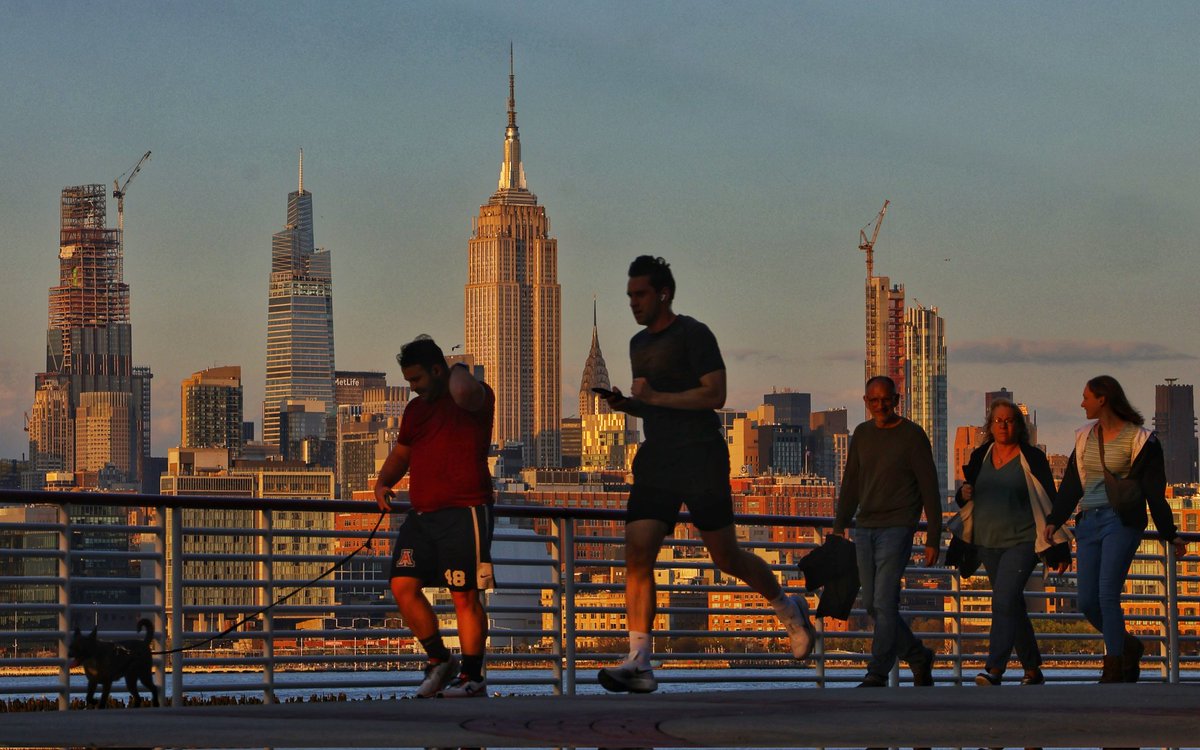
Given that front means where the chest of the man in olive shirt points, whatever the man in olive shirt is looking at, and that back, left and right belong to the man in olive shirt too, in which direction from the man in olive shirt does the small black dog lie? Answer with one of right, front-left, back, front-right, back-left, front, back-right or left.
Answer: front-right

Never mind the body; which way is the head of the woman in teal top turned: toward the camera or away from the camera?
toward the camera

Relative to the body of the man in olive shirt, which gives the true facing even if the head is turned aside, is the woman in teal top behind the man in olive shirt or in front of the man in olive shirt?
behind

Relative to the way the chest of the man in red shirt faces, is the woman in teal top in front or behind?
behind

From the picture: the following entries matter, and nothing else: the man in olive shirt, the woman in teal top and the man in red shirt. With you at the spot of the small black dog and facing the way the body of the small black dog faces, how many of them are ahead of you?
0

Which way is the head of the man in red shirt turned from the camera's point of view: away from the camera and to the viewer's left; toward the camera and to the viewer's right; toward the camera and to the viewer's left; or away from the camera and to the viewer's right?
toward the camera and to the viewer's left

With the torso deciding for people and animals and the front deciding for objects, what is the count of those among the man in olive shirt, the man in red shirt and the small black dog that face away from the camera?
0

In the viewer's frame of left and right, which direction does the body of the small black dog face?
facing to the left of the viewer

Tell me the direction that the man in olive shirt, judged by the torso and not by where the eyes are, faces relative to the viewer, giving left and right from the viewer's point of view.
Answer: facing the viewer and to the left of the viewer

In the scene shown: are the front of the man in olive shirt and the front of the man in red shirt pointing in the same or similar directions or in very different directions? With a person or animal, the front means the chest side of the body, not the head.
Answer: same or similar directions

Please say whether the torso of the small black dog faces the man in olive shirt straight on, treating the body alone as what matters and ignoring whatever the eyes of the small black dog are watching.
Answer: no

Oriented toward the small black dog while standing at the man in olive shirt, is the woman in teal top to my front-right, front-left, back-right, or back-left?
back-right

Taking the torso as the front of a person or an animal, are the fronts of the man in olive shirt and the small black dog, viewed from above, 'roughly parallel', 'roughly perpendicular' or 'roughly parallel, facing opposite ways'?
roughly parallel

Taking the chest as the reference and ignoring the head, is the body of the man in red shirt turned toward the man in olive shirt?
no

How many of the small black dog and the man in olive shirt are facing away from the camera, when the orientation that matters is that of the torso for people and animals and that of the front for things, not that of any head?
0

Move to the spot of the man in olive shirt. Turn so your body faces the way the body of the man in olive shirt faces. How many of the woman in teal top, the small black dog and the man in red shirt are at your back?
1

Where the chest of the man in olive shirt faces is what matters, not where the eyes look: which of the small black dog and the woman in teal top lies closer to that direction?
the small black dog
